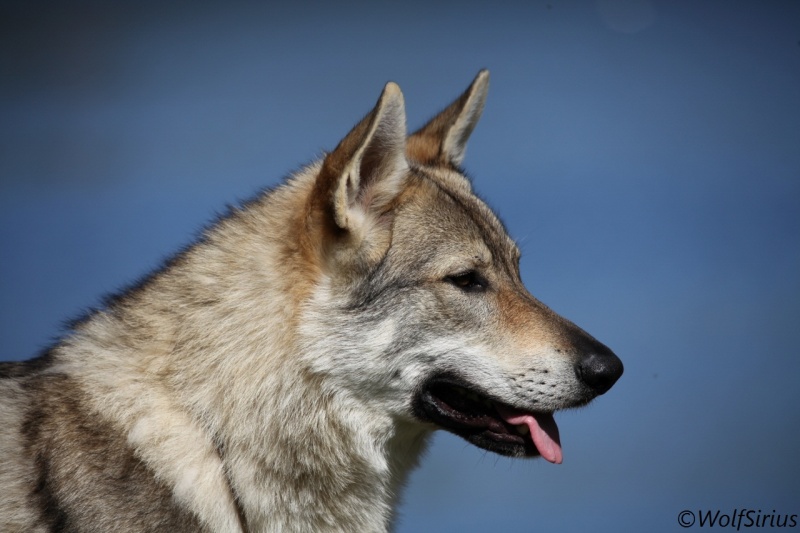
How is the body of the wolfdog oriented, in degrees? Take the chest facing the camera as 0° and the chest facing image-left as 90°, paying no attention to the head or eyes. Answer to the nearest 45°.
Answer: approximately 270°
